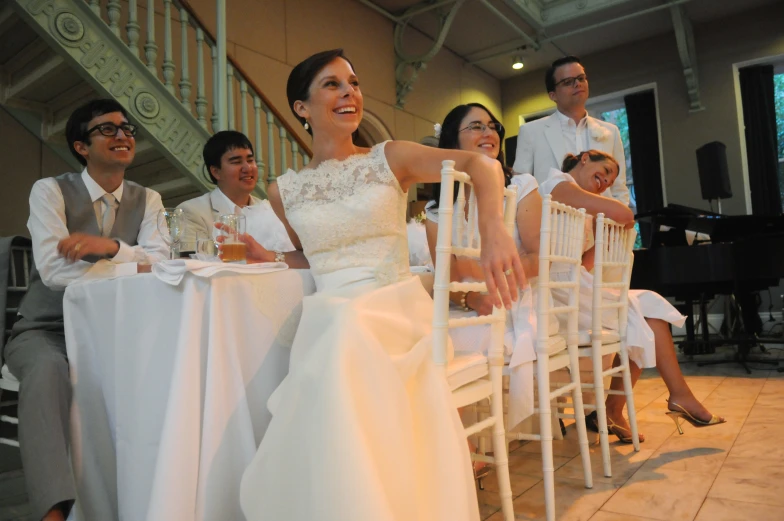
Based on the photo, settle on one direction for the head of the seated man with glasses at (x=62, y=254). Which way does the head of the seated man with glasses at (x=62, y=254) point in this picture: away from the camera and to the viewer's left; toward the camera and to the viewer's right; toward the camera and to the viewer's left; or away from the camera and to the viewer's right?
toward the camera and to the viewer's right

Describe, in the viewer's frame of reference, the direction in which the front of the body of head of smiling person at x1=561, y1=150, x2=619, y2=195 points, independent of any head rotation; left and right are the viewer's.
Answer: facing the viewer and to the right of the viewer

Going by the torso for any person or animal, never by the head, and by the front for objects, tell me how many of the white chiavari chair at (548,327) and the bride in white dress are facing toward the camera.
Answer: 1

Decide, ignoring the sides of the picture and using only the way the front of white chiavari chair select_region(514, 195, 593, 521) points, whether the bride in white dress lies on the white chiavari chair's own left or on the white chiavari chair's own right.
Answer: on the white chiavari chair's own left

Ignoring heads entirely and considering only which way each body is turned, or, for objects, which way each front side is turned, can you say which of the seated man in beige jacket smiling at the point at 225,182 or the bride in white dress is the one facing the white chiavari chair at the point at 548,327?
the seated man in beige jacket smiling

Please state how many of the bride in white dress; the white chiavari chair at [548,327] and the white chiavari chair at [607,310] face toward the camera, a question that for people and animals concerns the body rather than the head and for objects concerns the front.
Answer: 1

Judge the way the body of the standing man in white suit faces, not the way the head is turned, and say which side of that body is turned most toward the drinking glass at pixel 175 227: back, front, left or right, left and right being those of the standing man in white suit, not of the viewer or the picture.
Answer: right

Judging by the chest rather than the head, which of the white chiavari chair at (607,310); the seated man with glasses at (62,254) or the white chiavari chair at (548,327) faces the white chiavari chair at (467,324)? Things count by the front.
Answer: the seated man with glasses

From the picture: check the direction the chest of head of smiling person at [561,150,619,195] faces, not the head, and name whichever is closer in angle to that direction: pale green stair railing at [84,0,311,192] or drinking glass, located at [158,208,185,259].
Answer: the drinking glass

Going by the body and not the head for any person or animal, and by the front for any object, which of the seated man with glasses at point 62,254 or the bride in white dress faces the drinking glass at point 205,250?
the seated man with glasses

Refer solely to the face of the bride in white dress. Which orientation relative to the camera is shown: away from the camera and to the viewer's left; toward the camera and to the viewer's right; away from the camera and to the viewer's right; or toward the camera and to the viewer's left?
toward the camera and to the viewer's right

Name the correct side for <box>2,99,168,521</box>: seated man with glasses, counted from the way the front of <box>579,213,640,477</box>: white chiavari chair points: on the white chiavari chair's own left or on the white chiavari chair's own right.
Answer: on the white chiavari chair's own left

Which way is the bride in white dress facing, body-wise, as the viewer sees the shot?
toward the camera
